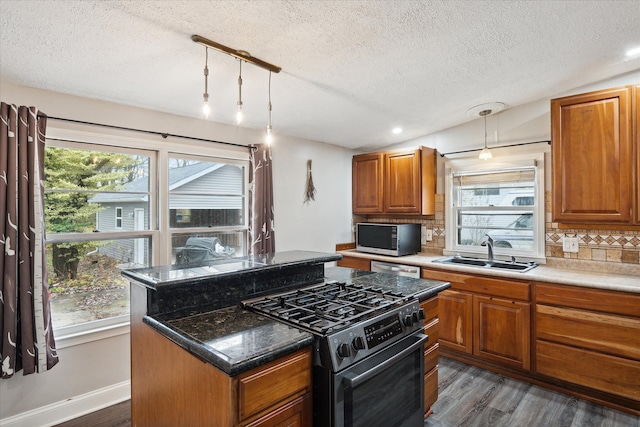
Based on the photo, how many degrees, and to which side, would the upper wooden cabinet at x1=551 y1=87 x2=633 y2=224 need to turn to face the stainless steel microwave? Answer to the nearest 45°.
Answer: approximately 45° to its right

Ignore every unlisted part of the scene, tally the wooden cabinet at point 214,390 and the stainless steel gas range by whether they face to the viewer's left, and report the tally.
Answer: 0

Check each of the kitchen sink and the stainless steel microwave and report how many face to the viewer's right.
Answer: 0

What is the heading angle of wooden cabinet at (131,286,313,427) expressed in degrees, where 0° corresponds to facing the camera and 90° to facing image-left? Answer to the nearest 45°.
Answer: approximately 315°

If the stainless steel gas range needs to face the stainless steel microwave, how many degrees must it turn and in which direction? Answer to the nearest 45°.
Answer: approximately 135° to its left

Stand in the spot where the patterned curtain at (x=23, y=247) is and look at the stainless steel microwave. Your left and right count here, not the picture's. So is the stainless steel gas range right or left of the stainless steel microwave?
right
